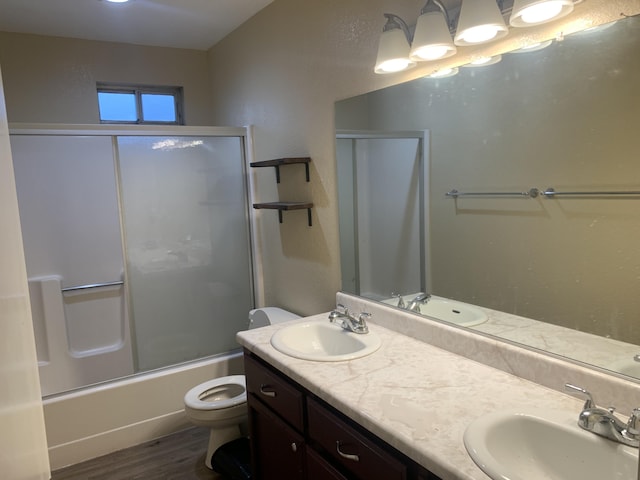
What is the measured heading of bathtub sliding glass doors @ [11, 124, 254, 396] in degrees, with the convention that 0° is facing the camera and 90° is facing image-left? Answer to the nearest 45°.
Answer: approximately 0°

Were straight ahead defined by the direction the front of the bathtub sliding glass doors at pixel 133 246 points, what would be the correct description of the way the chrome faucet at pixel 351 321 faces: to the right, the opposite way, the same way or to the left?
to the right

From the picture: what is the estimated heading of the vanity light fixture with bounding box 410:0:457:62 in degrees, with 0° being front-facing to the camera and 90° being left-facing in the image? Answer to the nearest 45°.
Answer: approximately 45°

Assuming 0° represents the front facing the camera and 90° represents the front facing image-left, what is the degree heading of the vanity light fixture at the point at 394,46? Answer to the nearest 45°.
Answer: approximately 45°
